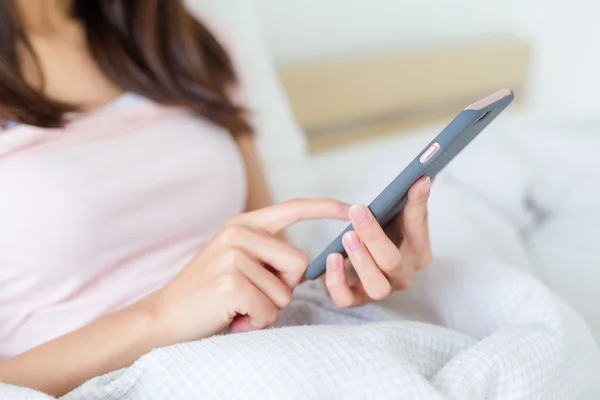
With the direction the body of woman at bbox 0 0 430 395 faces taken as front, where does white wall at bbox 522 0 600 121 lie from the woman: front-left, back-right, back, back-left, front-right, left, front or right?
left

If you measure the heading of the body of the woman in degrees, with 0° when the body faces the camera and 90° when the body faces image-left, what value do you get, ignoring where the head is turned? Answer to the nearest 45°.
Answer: approximately 315°
